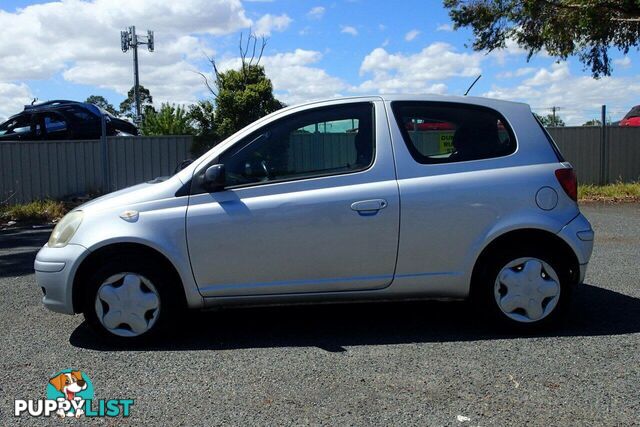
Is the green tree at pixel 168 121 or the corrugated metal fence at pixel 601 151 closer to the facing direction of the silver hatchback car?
the green tree

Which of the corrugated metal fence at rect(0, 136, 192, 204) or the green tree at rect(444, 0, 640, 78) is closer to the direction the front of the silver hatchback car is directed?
the corrugated metal fence

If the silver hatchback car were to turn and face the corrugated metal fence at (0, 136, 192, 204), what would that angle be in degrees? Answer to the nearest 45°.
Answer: approximately 45° to its right

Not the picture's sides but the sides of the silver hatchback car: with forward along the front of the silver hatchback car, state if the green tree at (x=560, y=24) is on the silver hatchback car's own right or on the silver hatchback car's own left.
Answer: on the silver hatchback car's own right

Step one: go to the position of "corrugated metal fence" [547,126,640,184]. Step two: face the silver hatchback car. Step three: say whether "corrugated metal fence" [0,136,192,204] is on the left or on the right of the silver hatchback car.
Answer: right

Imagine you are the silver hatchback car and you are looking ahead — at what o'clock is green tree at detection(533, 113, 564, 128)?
The green tree is roughly at 4 o'clock from the silver hatchback car.

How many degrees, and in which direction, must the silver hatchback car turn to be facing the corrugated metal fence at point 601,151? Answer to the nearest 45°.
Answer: approximately 135° to its right

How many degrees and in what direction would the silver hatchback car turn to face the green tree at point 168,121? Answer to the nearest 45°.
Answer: approximately 90° to its right

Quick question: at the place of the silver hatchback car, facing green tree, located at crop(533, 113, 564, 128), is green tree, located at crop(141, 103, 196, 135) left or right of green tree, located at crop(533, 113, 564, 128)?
left

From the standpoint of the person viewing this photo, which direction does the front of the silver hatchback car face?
facing to the left of the viewer

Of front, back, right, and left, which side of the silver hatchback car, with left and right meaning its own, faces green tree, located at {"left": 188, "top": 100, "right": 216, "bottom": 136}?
right
